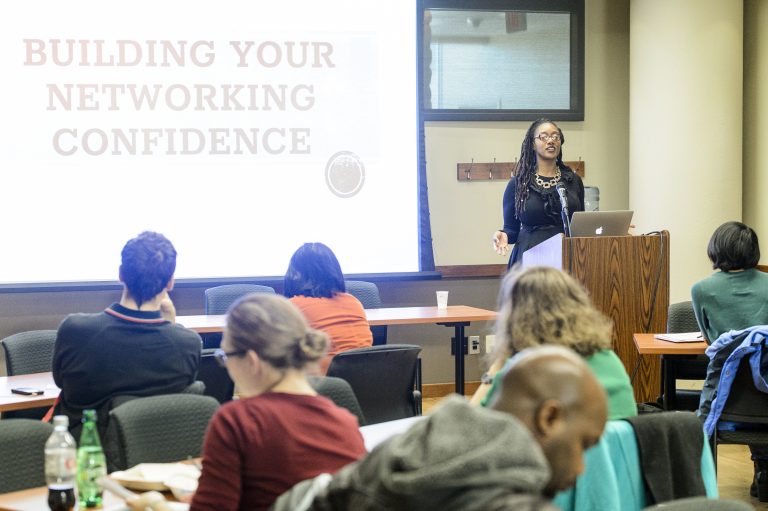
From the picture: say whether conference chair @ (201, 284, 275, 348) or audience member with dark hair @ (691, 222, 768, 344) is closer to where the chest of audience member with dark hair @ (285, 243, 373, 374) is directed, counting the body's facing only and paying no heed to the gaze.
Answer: the conference chair

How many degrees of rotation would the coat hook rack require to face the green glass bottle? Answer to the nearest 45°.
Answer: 0° — it already faces it

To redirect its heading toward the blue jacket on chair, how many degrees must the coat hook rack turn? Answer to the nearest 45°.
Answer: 0° — it already faces it

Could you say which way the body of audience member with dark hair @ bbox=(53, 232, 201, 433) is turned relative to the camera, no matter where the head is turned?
away from the camera

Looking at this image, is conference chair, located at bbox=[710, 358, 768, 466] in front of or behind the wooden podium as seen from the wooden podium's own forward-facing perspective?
in front

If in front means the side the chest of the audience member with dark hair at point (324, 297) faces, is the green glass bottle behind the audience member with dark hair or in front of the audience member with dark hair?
behind

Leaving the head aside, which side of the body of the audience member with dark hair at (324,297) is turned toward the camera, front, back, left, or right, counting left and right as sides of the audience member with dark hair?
back

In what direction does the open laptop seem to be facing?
away from the camera

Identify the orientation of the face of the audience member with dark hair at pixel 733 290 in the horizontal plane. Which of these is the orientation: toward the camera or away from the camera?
away from the camera

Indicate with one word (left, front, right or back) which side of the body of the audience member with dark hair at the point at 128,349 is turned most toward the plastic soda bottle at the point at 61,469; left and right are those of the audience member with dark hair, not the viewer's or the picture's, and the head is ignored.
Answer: back

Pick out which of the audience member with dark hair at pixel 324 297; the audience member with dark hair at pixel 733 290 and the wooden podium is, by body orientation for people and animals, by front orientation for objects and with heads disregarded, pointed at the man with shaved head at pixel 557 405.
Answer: the wooden podium

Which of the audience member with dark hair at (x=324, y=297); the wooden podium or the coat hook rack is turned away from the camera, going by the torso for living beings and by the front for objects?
the audience member with dark hair

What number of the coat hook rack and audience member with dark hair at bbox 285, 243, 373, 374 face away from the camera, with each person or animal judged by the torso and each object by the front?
1
